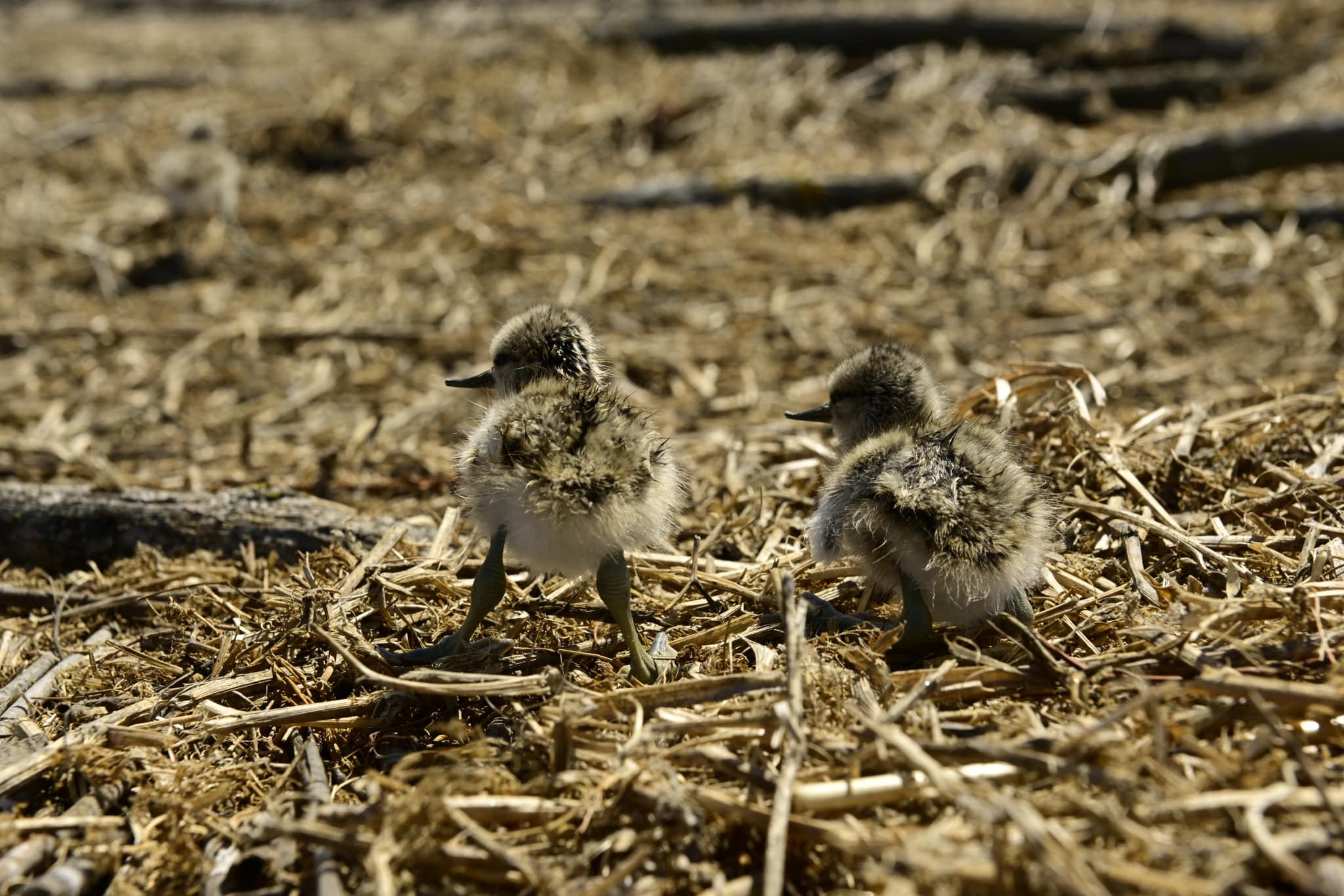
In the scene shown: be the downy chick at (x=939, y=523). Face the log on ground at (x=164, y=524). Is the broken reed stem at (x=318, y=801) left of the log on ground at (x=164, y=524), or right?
left

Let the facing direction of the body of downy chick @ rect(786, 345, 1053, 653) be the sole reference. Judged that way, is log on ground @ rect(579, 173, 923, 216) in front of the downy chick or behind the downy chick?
in front

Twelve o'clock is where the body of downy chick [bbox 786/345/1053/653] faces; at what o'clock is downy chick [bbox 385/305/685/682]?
downy chick [bbox 385/305/685/682] is roughly at 10 o'clock from downy chick [bbox 786/345/1053/653].

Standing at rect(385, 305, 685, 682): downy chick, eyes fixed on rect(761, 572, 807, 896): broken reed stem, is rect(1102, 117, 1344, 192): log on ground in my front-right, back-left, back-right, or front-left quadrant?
back-left

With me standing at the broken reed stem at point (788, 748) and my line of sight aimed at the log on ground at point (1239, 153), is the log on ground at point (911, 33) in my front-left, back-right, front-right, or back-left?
front-left

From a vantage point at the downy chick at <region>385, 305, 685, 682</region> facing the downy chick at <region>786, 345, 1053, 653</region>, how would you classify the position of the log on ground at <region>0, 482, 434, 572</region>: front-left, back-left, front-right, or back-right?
back-left

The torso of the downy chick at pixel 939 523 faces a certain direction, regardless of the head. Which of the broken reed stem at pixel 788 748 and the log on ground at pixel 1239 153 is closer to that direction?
the log on ground

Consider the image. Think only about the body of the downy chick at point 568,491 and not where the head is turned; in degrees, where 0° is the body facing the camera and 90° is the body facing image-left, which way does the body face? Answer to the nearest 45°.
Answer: approximately 135°

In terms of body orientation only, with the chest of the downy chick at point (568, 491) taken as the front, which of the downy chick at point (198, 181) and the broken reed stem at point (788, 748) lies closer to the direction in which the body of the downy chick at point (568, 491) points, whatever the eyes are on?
the downy chick

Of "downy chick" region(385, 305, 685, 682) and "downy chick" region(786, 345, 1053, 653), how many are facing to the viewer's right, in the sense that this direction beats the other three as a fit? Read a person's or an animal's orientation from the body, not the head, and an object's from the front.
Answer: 0

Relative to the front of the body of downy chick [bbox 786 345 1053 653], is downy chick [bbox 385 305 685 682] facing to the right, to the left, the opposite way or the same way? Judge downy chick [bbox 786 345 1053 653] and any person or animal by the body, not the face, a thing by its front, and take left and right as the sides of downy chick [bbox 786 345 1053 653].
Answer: the same way

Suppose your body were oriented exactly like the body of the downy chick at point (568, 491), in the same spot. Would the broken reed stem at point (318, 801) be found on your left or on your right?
on your left

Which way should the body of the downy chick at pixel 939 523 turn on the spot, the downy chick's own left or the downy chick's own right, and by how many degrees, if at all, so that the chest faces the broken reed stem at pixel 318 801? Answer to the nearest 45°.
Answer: approximately 90° to the downy chick's own left

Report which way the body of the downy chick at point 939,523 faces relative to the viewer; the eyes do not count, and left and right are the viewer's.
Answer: facing away from the viewer and to the left of the viewer

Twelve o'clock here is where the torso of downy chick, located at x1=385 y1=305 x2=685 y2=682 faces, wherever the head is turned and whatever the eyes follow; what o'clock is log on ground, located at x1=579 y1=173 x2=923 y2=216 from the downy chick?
The log on ground is roughly at 12 o'clock from the downy chick.
